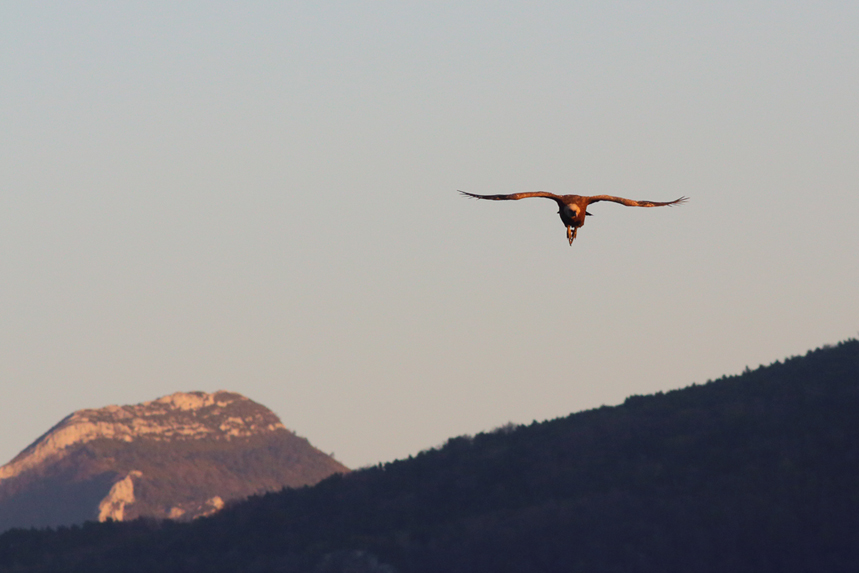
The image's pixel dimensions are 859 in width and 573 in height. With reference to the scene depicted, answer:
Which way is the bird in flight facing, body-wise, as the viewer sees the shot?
toward the camera
